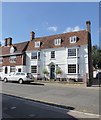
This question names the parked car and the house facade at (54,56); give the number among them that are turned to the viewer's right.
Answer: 0

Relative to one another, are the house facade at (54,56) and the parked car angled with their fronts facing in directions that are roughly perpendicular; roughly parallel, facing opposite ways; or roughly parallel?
roughly perpendicular

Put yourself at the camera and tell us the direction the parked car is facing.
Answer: facing away from the viewer and to the left of the viewer

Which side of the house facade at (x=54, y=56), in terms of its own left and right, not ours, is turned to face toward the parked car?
front
